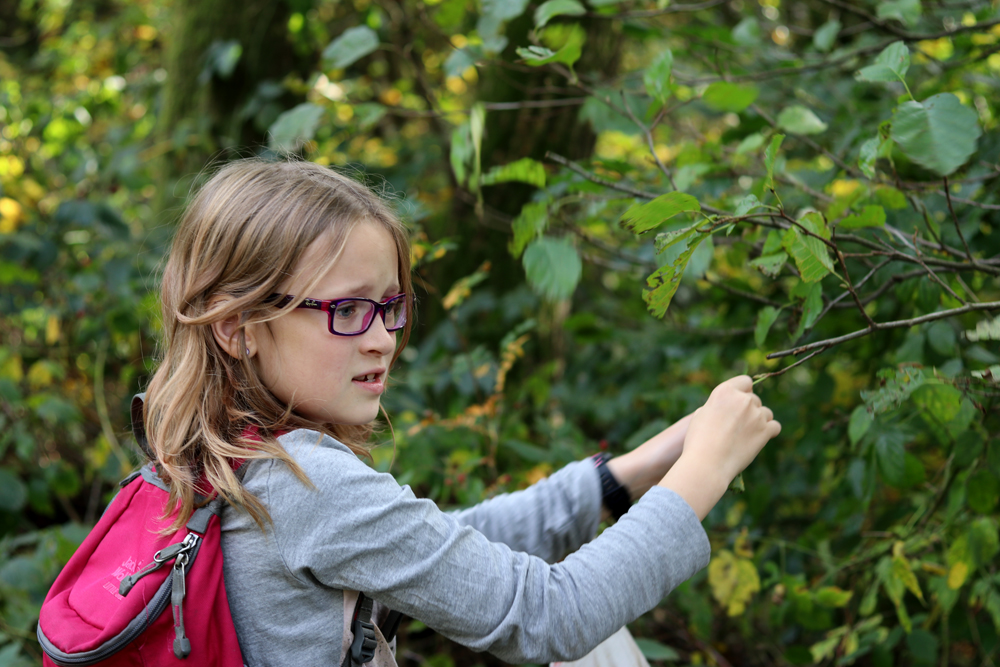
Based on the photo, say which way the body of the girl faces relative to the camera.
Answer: to the viewer's right

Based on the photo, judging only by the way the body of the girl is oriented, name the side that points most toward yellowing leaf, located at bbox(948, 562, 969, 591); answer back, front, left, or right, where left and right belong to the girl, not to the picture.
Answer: front

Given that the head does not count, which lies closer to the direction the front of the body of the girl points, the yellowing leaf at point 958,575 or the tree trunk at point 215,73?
the yellowing leaf
